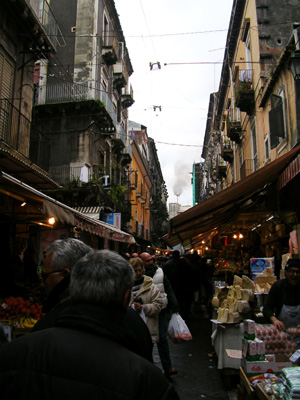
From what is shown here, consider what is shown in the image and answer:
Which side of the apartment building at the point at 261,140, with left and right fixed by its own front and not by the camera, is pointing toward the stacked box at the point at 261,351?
left

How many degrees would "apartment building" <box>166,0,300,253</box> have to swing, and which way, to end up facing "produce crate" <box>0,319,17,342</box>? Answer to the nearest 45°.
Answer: approximately 45° to its left

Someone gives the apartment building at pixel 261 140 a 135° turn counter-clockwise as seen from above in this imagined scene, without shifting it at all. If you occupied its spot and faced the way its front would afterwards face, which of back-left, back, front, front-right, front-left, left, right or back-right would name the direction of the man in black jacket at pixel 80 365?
front-right

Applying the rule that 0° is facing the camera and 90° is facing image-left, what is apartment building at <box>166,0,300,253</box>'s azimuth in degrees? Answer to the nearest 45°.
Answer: approximately 90°

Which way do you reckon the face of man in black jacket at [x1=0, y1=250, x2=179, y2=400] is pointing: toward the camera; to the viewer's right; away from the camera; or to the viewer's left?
away from the camera
